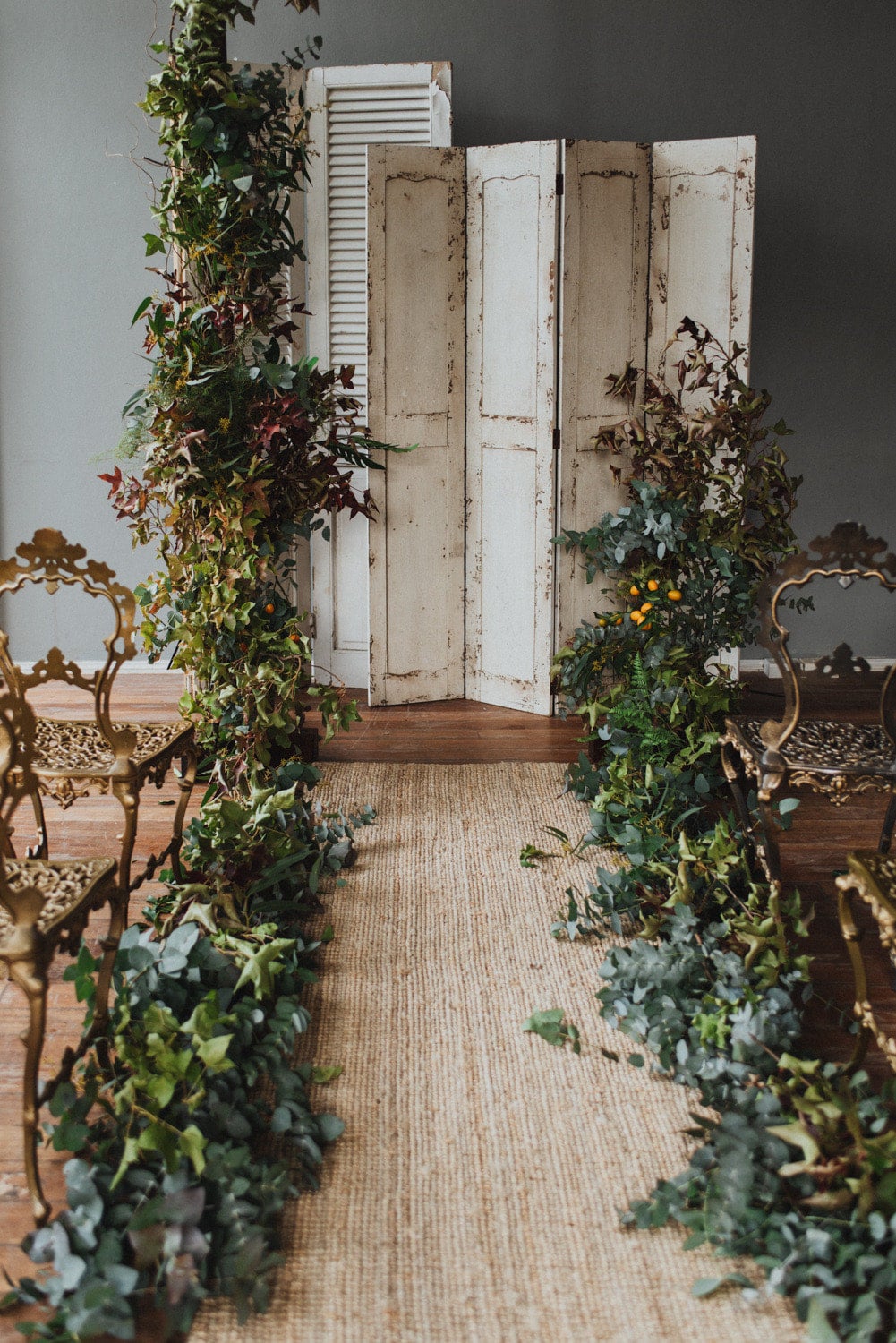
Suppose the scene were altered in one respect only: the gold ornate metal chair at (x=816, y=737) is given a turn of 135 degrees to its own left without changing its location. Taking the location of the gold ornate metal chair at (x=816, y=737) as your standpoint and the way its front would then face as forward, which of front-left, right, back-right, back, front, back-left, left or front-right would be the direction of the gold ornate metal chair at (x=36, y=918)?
front

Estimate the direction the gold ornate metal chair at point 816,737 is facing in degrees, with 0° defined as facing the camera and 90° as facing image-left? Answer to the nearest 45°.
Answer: approximately 180°

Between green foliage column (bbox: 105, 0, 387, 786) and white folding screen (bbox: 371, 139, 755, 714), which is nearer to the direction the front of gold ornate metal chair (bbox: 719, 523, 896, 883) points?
the white folding screen

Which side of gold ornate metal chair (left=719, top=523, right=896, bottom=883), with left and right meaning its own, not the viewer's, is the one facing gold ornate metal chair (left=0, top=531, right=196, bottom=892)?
left

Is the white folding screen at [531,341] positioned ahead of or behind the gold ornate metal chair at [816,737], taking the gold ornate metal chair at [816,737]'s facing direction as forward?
ahead

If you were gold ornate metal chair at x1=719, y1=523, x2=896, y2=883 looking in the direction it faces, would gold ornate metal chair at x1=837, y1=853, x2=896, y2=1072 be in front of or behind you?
behind

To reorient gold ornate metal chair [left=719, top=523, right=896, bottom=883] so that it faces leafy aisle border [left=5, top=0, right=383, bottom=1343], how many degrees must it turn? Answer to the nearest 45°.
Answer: approximately 90° to its left

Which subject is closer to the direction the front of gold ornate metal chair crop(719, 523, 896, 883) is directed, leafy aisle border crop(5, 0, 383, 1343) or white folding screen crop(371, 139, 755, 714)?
the white folding screen

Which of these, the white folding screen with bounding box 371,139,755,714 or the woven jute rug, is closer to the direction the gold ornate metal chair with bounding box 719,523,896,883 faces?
the white folding screen
